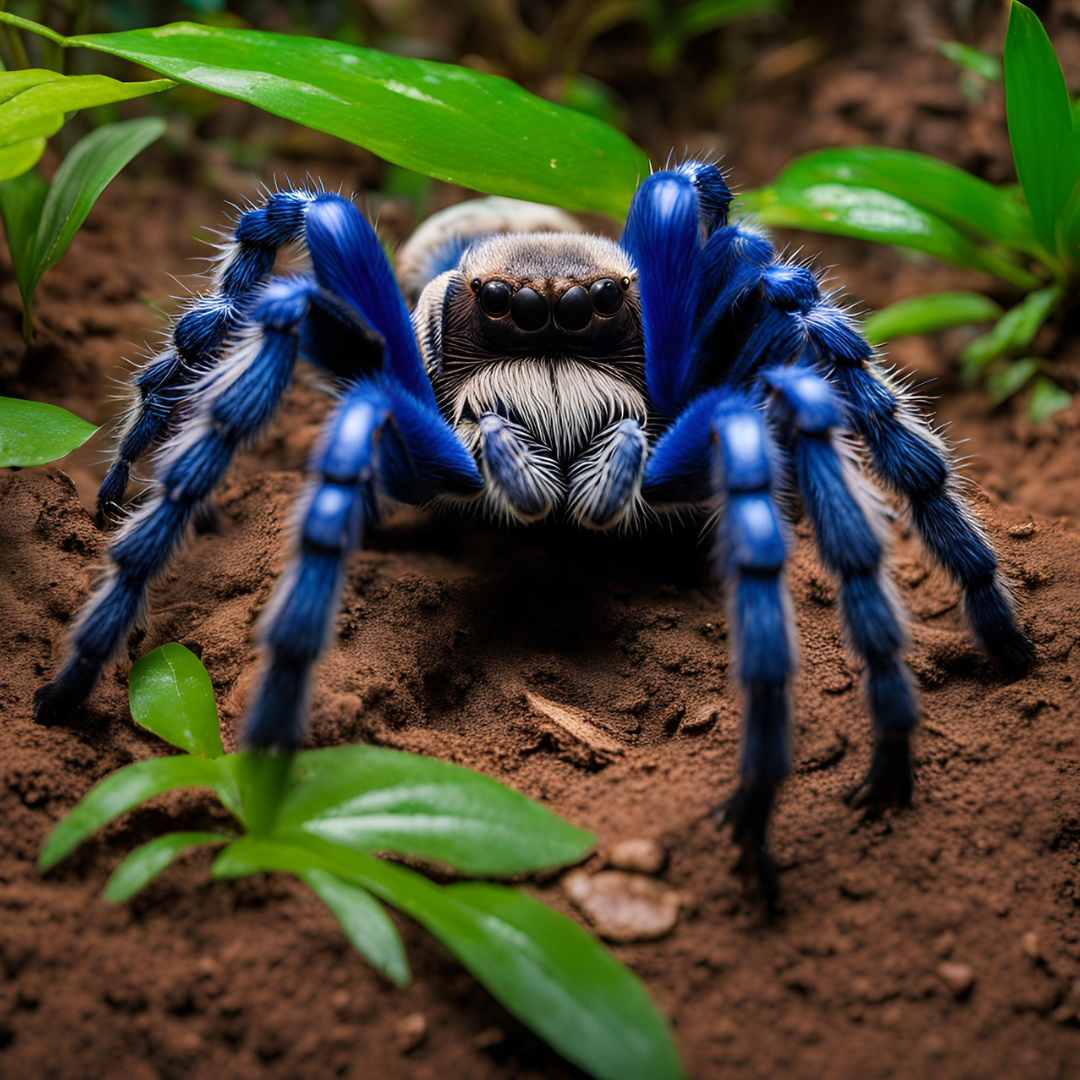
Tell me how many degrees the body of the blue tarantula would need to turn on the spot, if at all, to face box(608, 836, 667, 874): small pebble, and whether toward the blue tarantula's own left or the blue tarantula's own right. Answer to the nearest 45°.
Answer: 0° — it already faces it

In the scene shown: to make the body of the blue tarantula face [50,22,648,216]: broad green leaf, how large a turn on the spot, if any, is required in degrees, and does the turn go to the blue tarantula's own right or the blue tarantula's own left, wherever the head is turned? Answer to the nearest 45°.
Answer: approximately 135° to the blue tarantula's own right

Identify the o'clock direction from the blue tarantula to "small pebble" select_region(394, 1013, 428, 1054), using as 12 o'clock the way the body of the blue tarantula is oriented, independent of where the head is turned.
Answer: The small pebble is roughly at 12 o'clock from the blue tarantula.

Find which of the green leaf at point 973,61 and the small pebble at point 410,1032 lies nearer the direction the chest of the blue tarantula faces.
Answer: the small pebble

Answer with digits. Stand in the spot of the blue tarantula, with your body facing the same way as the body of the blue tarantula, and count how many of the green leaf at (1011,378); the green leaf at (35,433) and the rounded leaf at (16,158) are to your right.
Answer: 2

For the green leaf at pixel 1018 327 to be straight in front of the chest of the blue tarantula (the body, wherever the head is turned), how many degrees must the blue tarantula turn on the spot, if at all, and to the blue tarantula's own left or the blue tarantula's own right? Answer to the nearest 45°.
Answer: approximately 135° to the blue tarantula's own left

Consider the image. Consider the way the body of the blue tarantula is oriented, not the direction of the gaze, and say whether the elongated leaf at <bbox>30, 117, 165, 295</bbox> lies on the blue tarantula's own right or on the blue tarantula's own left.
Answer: on the blue tarantula's own right

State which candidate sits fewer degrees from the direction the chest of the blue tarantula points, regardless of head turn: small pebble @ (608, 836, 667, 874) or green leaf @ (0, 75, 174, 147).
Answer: the small pebble

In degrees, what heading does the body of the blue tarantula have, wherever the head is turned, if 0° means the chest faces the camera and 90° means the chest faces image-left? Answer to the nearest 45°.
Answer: approximately 0°

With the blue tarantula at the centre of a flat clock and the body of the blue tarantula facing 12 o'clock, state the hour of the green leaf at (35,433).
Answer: The green leaf is roughly at 3 o'clock from the blue tarantula.

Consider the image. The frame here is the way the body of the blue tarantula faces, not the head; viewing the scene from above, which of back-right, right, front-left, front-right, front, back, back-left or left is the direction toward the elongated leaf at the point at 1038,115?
back-left

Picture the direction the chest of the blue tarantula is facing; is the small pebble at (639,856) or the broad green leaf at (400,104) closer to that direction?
the small pebble
